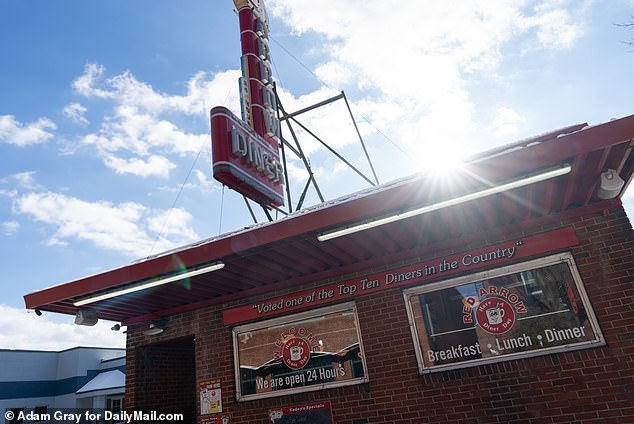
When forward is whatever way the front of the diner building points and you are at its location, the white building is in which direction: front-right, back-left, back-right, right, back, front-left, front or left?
right

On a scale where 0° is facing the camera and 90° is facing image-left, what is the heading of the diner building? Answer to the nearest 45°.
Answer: approximately 45°
